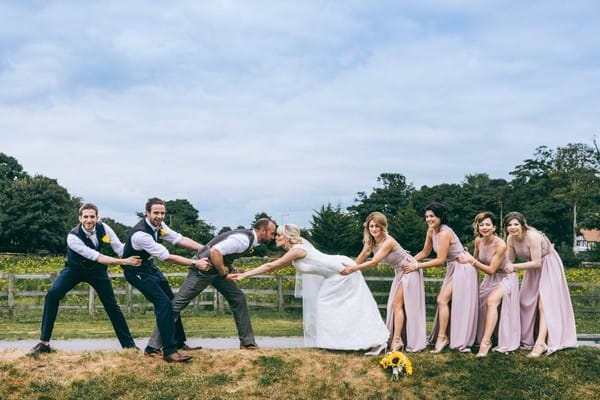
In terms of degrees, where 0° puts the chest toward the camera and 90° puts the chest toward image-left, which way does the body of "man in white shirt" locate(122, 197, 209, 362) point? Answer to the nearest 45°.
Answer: approximately 315°

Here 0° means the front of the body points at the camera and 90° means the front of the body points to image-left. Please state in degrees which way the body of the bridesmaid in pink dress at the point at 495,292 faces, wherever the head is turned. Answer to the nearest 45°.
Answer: approximately 45°

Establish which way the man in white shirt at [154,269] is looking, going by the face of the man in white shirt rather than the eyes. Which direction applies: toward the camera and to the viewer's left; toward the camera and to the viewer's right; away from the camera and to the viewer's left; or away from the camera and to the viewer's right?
toward the camera and to the viewer's right

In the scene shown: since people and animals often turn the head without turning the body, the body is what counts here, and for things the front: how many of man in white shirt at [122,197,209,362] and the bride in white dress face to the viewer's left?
1

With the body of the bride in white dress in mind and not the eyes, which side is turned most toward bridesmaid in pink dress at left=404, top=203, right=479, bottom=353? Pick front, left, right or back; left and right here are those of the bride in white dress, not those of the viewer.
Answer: back

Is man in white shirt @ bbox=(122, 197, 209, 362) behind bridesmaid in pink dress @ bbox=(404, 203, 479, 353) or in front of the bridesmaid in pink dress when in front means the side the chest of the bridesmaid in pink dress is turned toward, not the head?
in front

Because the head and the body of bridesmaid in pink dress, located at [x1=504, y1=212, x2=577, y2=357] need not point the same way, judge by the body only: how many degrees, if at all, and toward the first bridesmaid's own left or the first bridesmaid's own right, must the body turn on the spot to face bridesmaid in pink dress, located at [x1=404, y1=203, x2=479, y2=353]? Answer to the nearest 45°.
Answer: approximately 45° to the first bridesmaid's own right

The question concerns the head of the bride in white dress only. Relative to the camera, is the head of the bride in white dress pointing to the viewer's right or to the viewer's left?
to the viewer's left

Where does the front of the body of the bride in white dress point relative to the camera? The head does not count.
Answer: to the viewer's left

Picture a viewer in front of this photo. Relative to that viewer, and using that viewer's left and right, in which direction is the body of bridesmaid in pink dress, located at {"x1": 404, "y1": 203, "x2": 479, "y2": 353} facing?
facing the viewer and to the left of the viewer

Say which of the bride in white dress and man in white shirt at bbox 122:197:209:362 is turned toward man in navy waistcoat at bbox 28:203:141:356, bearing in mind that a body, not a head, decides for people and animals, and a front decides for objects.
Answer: the bride in white dress

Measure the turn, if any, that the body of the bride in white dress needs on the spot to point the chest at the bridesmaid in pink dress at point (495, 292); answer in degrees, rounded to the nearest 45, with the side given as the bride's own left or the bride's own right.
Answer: approximately 180°
